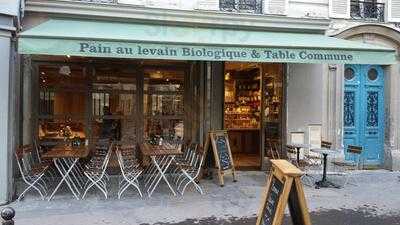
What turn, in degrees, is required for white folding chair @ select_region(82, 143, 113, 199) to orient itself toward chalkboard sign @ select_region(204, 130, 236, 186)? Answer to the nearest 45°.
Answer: approximately 180°

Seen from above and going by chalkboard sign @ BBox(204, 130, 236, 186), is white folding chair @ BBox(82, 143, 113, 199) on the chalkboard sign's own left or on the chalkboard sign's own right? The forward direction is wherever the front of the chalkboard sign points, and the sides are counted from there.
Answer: on the chalkboard sign's own right

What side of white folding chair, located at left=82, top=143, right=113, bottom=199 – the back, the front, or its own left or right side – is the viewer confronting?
left

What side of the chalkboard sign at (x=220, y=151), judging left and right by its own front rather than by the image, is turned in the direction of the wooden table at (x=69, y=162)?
right

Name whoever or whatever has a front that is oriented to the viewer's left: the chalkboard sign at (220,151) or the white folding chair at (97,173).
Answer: the white folding chair

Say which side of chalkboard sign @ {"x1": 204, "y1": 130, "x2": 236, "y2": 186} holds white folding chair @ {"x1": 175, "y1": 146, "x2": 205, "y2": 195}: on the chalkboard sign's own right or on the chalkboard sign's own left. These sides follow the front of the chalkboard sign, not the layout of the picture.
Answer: on the chalkboard sign's own right

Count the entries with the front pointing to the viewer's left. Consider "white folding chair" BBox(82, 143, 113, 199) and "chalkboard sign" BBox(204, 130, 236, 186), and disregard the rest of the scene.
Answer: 1

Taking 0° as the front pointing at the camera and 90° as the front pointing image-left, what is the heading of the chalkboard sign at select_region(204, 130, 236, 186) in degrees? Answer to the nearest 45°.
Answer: approximately 315°

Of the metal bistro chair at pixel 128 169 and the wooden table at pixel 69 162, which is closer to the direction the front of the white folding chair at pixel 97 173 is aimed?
the wooden table

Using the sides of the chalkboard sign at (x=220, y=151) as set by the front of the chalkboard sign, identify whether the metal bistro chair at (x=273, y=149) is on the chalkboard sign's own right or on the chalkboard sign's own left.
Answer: on the chalkboard sign's own left
